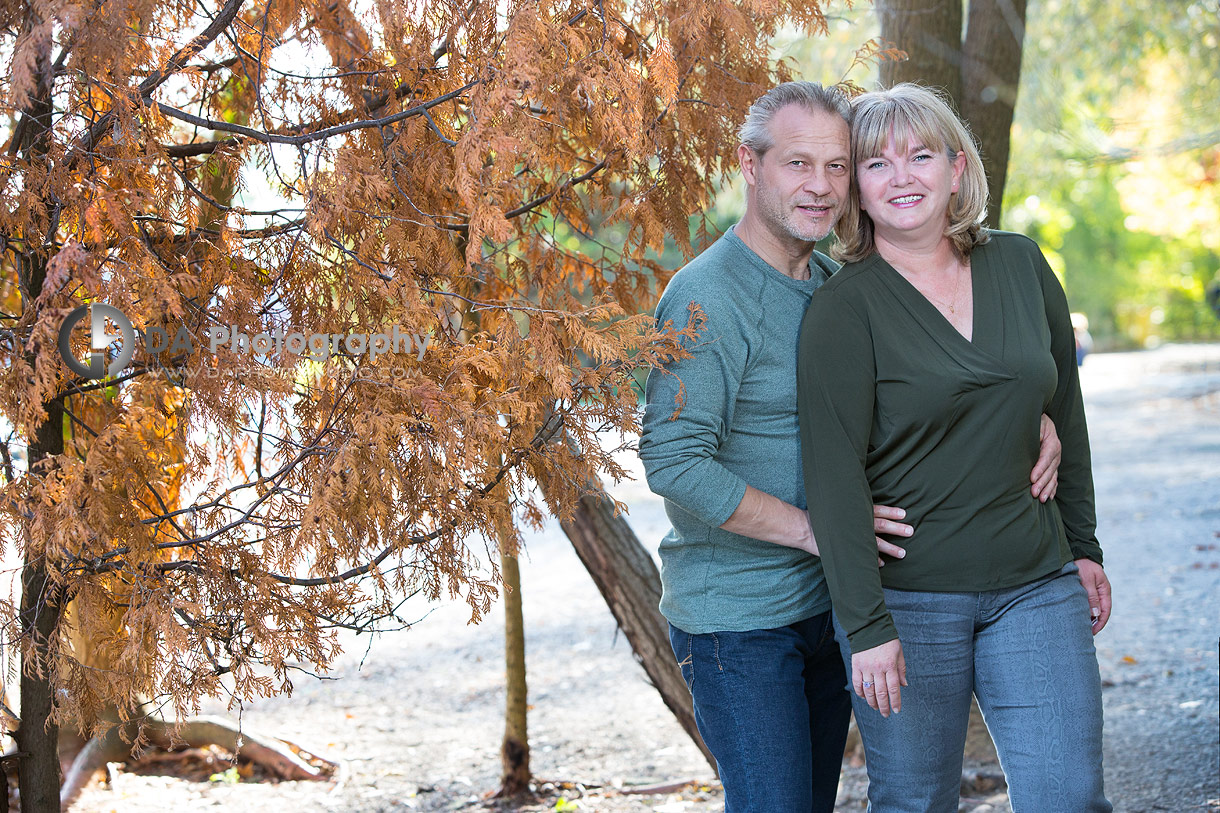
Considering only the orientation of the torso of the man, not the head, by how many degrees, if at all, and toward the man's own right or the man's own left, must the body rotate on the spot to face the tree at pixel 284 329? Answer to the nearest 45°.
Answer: approximately 135° to the man's own right

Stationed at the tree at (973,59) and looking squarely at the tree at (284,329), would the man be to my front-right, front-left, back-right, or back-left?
front-left

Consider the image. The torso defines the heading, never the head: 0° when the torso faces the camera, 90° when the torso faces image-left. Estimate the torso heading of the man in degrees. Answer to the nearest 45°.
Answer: approximately 315°

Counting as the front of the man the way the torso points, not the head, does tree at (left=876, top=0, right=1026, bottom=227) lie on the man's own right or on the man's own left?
on the man's own left

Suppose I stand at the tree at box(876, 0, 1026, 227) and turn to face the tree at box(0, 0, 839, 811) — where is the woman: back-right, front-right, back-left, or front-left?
front-left
